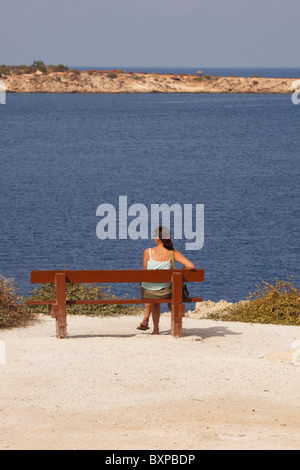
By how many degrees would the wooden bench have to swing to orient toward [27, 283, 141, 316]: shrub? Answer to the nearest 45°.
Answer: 0° — it already faces it

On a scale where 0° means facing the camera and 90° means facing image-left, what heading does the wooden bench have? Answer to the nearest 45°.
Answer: approximately 180°

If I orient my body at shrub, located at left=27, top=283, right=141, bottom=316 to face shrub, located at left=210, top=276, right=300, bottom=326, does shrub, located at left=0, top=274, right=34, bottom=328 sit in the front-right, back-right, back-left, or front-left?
back-right
